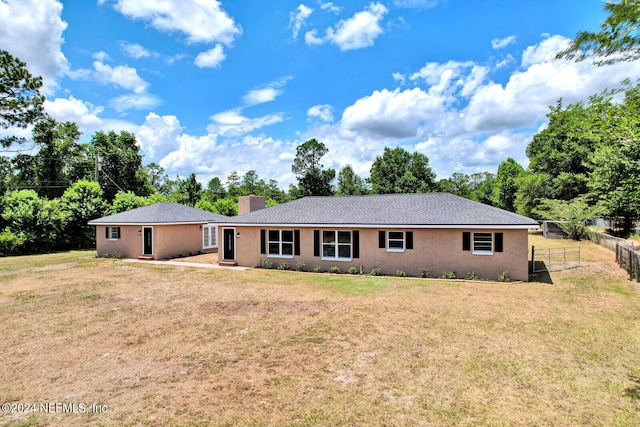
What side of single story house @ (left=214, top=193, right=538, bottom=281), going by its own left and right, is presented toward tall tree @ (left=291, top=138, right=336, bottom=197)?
back

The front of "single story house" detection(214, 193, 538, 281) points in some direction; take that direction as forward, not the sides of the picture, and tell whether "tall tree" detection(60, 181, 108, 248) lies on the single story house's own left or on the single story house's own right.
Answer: on the single story house's own right

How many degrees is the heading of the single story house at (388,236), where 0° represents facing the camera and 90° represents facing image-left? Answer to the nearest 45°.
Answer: approximately 0°

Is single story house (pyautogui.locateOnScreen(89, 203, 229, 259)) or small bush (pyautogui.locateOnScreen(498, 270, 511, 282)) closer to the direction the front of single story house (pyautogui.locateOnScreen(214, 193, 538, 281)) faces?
the small bush

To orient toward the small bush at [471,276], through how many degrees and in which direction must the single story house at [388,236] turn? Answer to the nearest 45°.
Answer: approximately 90° to its left

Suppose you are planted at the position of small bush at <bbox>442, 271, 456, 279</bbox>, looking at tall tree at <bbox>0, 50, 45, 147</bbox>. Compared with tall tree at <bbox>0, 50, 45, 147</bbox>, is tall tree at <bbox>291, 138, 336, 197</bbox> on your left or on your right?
right

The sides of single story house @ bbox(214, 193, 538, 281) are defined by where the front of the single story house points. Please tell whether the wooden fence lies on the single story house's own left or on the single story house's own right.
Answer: on the single story house's own left

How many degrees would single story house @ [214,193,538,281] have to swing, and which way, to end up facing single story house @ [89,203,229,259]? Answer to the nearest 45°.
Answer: approximately 90° to its right

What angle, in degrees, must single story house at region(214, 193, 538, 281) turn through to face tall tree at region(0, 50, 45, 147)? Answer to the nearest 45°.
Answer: approximately 90° to its right
